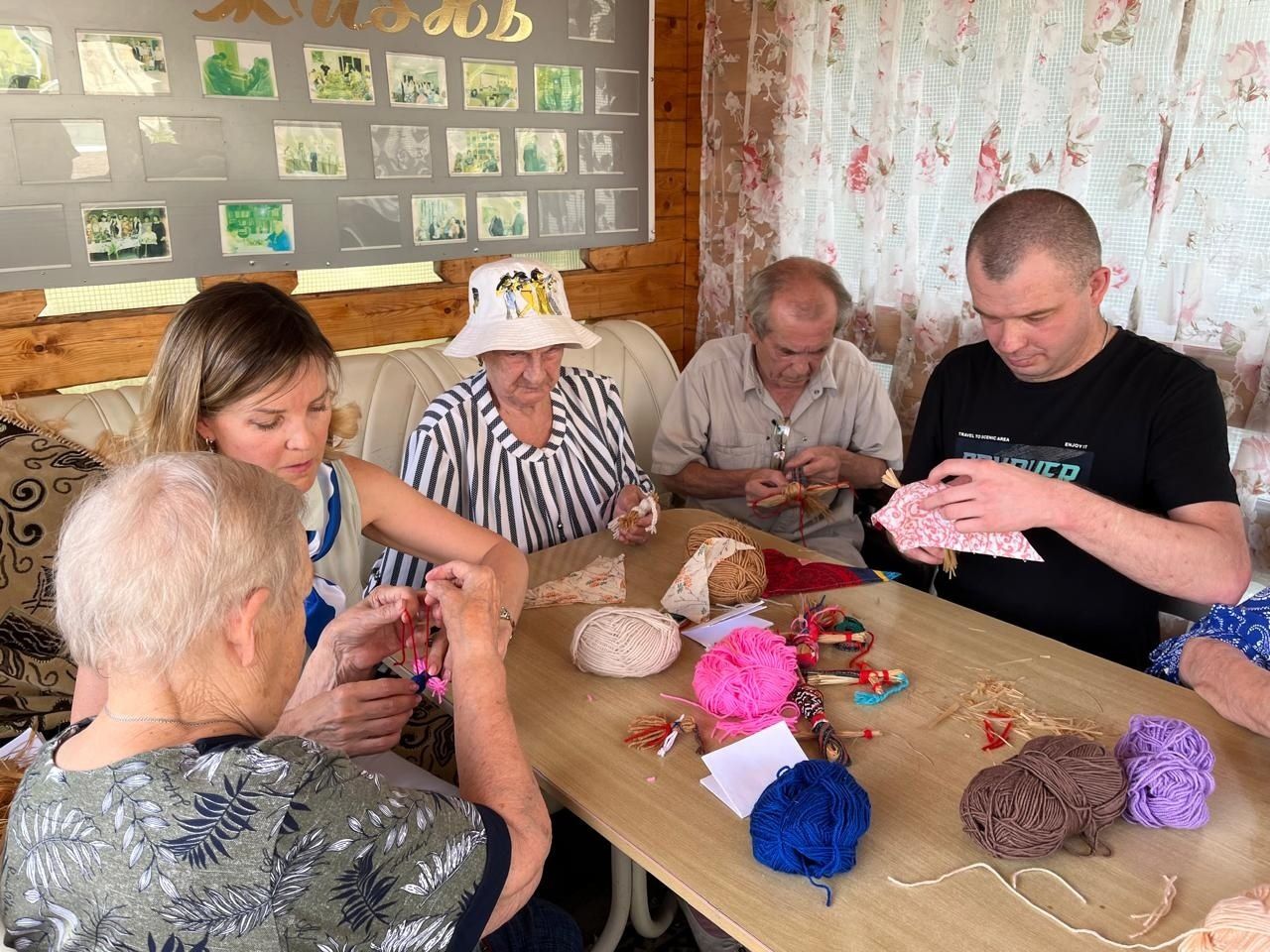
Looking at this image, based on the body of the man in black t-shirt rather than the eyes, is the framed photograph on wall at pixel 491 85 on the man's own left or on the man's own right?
on the man's own right

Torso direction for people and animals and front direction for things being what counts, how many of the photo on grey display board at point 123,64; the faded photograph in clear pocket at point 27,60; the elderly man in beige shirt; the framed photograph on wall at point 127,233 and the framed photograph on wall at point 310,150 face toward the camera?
5

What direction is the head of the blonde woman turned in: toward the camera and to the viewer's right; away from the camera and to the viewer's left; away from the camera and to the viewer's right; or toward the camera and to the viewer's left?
toward the camera and to the viewer's right

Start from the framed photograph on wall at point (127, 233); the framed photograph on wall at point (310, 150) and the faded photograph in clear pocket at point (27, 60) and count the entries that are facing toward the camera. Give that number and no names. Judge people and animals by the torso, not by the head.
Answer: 3

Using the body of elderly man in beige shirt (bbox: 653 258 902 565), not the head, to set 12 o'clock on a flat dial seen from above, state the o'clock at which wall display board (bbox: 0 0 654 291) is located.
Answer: The wall display board is roughly at 3 o'clock from the elderly man in beige shirt.

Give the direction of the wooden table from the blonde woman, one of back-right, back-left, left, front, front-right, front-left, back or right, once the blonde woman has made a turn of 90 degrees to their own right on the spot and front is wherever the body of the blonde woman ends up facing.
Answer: left

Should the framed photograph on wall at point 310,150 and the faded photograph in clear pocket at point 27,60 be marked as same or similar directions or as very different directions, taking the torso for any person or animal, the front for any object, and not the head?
same or similar directions

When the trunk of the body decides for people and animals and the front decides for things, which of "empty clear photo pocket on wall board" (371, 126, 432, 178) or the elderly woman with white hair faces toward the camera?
the empty clear photo pocket on wall board

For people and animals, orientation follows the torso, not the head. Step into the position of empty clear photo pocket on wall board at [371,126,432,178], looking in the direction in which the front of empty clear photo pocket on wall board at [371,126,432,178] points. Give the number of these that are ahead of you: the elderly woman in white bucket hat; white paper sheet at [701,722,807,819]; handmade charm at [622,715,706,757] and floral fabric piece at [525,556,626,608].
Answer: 4

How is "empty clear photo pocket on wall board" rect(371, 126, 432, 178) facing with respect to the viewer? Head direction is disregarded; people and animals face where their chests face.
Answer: toward the camera

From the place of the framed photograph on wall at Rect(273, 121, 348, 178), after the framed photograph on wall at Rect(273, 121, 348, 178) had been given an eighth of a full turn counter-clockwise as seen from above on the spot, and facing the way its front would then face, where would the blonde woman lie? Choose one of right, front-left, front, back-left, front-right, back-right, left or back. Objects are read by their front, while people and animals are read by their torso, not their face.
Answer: front-right

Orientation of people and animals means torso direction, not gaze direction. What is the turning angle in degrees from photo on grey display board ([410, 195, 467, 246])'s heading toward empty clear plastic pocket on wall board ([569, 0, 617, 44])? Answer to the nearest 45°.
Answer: approximately 90° to its left

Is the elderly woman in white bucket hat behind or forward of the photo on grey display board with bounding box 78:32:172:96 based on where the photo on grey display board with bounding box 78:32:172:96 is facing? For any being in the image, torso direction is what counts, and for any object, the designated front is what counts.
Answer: forward

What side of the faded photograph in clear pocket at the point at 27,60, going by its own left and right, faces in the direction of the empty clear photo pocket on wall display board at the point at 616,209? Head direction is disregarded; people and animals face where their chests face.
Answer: left

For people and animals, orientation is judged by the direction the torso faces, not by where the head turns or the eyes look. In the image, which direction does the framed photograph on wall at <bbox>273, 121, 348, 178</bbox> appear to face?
toward the camera

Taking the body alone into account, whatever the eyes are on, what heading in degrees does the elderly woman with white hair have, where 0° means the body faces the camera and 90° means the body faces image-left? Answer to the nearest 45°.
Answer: approximately 225°

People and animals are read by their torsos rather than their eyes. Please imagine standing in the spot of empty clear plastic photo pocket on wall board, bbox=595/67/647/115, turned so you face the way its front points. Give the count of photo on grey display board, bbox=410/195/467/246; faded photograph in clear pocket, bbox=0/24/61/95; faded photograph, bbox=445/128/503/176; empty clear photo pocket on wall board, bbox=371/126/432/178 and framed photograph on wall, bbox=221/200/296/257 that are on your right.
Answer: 5

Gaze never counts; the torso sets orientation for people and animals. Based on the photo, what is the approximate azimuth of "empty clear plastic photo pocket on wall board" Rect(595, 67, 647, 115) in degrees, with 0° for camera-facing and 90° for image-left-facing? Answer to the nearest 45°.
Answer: approximately 315°
